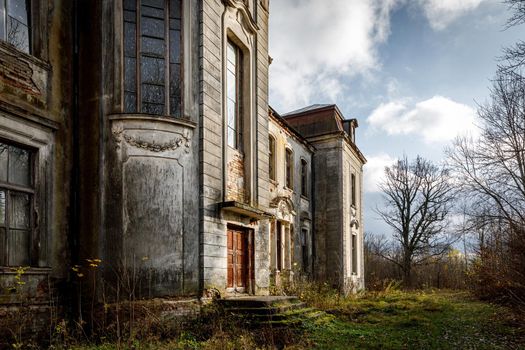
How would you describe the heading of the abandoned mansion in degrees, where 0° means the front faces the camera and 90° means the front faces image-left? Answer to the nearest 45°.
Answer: approximately 315°
